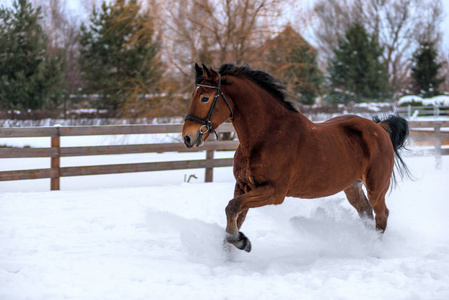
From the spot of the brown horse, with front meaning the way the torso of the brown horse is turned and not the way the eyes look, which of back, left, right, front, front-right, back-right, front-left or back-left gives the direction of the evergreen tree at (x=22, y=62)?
right

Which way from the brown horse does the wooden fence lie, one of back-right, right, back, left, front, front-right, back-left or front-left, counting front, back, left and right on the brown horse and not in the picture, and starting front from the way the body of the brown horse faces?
right

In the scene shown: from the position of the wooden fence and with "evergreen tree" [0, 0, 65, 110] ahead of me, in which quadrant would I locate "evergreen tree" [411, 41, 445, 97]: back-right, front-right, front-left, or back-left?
front-right

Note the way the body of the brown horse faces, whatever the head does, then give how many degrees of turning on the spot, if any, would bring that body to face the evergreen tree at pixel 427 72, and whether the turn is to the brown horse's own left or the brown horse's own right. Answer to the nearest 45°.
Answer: approximately 135° to the brown horse's own right

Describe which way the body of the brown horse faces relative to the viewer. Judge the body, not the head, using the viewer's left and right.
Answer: facing the viewer and to the left of the viewer

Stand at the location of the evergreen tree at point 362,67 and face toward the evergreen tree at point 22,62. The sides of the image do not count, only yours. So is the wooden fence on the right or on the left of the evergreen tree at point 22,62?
left

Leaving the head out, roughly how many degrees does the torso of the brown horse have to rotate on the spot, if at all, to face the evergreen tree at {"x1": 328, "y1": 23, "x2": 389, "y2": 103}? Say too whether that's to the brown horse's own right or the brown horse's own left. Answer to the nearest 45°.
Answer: approximately 135° to the brown horse's own right

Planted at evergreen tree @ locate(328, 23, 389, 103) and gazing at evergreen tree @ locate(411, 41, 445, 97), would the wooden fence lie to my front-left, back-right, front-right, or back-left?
back-right

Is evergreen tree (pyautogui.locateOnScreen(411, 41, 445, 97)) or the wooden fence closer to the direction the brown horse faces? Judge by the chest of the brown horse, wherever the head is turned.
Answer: the wooden fence

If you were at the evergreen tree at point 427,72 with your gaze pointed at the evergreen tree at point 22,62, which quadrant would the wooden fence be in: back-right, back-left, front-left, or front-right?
front-left
